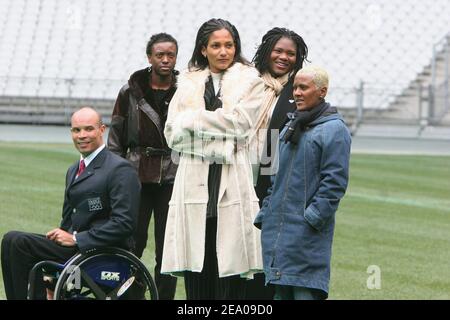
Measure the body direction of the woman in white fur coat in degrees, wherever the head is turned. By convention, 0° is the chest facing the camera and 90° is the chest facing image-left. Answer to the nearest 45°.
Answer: approximately 0°

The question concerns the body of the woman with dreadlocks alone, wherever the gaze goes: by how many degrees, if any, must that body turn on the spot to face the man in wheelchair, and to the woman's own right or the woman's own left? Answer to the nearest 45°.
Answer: approximately 90° to the woman's own right

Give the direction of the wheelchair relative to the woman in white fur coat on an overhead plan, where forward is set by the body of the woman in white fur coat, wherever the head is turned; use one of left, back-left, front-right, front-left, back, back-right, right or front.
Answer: right

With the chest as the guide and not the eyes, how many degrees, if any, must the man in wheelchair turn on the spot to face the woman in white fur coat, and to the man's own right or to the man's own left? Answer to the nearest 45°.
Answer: approximately 135° to the man's own left

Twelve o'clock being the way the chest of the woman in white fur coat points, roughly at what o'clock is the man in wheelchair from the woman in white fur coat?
The man in wheelchair is roughly at 3 o'clock from the woman in white fur coat.

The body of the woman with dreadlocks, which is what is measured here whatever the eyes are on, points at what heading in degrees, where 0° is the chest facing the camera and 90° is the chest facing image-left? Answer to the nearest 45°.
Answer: approximately 0°

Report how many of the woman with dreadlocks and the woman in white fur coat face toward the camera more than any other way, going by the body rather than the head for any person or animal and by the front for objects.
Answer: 2

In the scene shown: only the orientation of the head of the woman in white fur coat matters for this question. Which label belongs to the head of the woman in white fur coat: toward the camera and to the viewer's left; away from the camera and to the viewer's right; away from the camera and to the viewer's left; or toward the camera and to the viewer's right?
toward the camera and to the viewer's right
